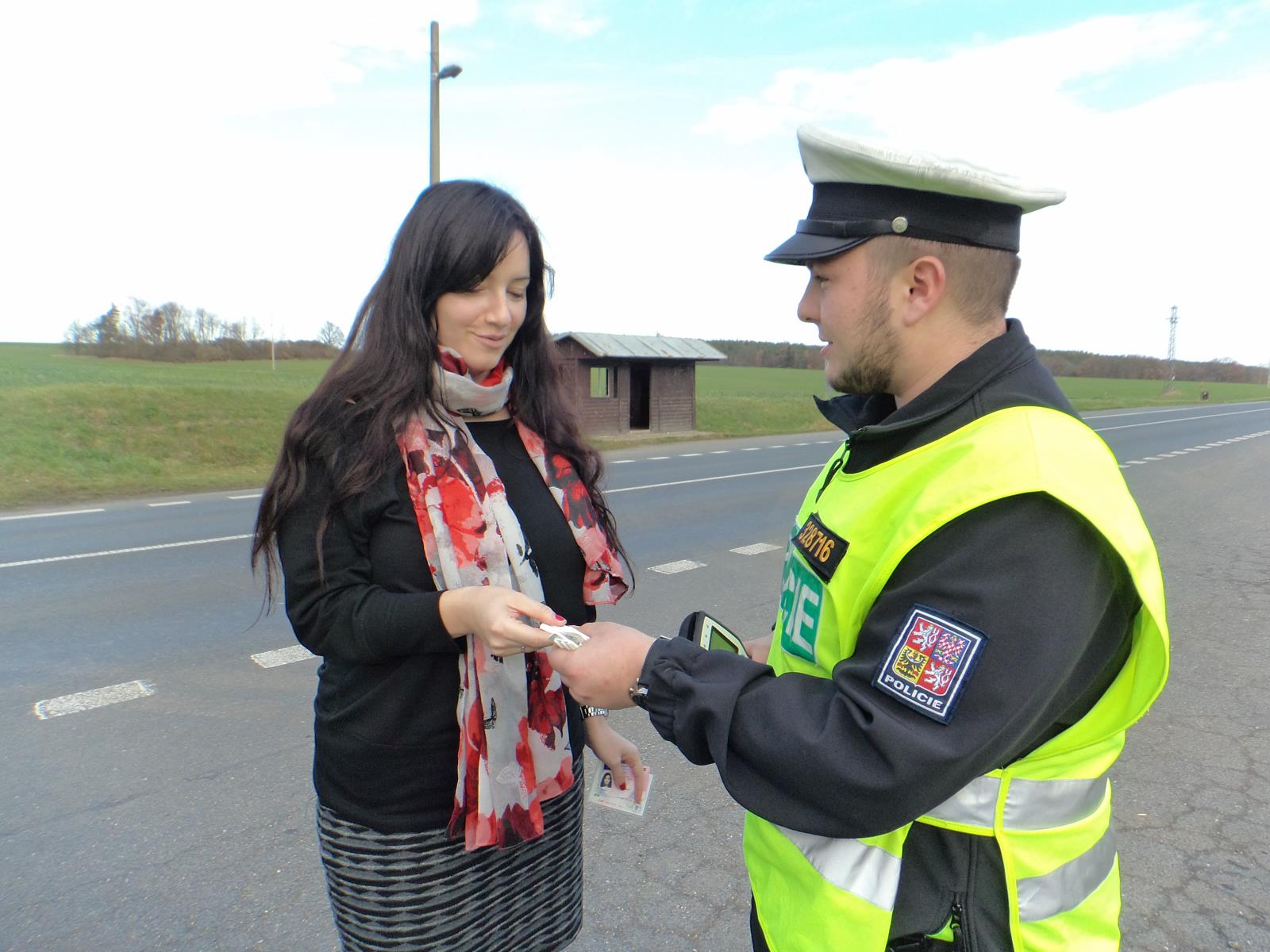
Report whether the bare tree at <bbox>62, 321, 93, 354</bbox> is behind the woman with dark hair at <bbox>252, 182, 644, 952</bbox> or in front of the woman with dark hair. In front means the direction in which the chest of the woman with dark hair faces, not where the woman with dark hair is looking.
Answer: behind

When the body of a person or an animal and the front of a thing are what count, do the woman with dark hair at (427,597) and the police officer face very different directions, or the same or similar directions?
very different directions

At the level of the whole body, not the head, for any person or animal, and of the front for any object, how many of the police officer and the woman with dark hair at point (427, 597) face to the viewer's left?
1

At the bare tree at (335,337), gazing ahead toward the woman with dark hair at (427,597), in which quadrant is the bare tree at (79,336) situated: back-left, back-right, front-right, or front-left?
back-right

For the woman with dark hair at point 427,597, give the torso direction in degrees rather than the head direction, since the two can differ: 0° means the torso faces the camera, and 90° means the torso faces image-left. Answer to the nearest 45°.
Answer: approximately 315°

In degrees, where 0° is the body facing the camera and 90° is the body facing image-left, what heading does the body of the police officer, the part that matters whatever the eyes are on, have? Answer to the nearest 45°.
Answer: approximately 90°

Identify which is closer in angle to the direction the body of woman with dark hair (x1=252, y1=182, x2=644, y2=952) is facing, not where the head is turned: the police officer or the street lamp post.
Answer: the police officer

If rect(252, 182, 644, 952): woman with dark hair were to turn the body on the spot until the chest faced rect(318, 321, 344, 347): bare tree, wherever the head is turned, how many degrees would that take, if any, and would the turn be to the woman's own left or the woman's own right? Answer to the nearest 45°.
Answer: approximately 135° to the woman's own left

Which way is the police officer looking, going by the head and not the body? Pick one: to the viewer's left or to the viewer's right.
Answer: to the viewer's left
